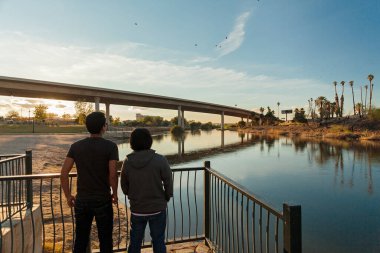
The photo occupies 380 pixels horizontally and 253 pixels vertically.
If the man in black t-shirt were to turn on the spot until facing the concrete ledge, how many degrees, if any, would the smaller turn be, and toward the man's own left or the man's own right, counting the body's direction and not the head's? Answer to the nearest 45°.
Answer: approximately 45° to the man's own left

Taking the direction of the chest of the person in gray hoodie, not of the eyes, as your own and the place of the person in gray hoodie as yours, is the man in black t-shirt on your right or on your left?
on your left

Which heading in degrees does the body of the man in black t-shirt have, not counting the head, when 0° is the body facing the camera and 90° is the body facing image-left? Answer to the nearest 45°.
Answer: approximately 180°

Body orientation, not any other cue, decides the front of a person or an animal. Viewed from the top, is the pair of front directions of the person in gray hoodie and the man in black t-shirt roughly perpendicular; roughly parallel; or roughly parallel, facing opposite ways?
roughly parallel

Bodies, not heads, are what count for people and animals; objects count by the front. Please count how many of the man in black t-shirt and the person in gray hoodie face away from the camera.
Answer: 2

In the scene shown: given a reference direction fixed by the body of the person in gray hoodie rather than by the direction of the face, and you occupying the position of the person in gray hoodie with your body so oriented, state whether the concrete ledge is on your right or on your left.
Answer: on your left

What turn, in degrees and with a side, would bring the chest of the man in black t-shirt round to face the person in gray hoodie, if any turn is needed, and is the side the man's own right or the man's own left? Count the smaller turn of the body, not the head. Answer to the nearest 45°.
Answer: approximately 135° to the man's own right

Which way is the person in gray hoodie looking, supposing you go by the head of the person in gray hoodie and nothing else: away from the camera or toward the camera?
away from the camera

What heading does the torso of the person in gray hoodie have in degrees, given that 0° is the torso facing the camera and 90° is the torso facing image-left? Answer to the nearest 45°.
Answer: approximately 180°
